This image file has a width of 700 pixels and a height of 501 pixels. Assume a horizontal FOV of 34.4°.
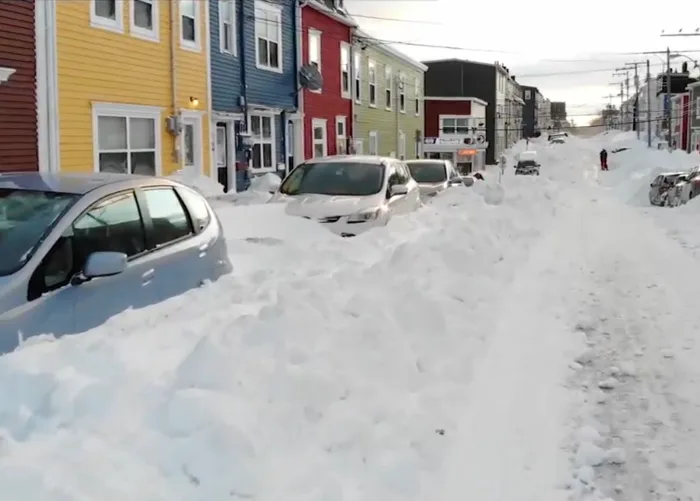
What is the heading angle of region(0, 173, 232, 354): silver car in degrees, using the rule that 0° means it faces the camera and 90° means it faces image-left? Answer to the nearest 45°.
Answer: approximately 45°

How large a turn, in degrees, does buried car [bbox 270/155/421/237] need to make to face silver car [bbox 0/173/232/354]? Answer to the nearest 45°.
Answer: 0° — it already faces it

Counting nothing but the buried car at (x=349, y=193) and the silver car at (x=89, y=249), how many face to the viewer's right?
0

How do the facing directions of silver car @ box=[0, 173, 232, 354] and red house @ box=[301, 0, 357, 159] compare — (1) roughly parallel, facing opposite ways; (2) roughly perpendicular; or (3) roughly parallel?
roughly perpendicular

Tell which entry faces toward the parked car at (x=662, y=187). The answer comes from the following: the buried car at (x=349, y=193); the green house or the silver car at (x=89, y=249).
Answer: the green house

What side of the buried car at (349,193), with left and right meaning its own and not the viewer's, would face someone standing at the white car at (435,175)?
back

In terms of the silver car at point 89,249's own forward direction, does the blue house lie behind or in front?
behind

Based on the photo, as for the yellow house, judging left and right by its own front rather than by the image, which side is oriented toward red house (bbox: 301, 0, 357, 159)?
left

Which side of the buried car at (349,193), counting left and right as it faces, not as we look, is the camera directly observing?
front

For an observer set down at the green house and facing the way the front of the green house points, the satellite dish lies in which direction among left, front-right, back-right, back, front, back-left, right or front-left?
front-right

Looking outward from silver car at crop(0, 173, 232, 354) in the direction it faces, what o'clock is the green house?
The green house is roughly at 5 o'clock from the silver car.

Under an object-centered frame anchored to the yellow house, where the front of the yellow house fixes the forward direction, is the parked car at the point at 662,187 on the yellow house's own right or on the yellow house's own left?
on the yellow house's own left
